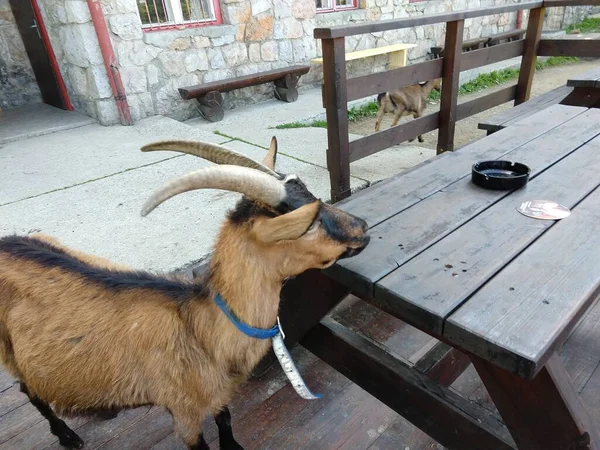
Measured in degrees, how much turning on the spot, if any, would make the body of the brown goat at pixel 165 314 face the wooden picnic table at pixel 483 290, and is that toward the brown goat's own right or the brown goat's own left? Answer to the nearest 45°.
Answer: approximately 45° to the brown goat's own right

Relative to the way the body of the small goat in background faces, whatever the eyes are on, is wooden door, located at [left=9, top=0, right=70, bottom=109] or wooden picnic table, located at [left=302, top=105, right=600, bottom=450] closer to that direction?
the wooden picnic table

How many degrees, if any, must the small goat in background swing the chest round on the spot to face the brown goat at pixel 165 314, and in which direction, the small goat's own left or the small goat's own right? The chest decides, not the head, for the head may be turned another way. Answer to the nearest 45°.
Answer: approximately 90° to the small goat's own right

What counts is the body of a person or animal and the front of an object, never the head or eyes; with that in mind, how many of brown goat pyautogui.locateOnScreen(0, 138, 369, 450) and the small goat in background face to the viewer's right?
2

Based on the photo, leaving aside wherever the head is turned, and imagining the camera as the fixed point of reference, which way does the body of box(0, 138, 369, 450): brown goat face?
to the viewer's right

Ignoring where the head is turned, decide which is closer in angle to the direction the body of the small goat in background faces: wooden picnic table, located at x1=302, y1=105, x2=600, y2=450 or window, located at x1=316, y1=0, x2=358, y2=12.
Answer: the wooden picnic table

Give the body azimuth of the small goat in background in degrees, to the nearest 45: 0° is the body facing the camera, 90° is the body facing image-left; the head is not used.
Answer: approximately 270°

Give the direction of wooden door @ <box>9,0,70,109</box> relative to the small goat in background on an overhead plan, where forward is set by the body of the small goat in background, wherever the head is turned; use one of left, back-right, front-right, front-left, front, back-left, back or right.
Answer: back

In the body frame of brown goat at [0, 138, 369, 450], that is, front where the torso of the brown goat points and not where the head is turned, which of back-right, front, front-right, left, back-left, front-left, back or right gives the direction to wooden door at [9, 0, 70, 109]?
left

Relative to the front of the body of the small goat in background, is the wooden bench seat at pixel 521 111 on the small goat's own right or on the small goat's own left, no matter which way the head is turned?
on the small goat's own right

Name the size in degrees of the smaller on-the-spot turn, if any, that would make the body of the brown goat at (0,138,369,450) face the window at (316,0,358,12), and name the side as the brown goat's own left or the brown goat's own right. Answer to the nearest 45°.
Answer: approximately 45° to the brown goat's own left

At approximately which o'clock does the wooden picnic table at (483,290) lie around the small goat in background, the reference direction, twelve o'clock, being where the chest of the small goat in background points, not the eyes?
The wooden picnic table is roughly at 3 o'clock from the small goat in background.

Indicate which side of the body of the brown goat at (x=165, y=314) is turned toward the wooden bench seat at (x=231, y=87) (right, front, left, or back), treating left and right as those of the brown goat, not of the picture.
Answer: left

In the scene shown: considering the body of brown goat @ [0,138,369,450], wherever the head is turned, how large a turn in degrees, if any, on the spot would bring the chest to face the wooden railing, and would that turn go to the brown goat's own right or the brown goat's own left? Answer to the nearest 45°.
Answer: approximately 45° to the brown goat's own left

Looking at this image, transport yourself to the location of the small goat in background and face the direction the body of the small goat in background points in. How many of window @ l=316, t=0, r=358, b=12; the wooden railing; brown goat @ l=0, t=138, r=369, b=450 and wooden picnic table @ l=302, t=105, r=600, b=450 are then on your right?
3
